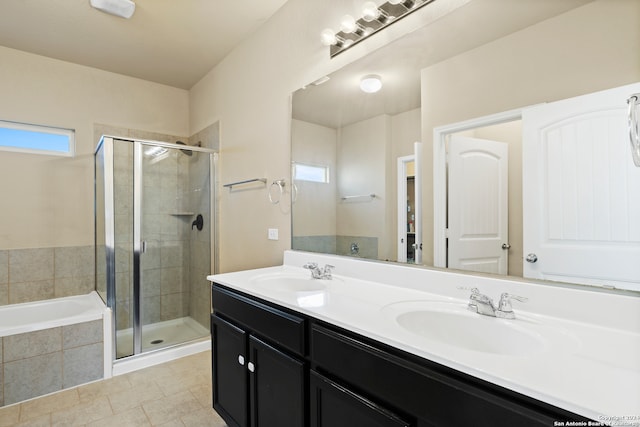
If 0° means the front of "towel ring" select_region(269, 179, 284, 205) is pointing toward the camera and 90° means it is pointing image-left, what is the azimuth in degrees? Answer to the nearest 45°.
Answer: approximately 45°

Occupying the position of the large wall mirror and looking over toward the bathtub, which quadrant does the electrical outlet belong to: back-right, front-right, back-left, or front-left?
front-right

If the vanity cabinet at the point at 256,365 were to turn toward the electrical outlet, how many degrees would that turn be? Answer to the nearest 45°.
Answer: approximately 135° to its right

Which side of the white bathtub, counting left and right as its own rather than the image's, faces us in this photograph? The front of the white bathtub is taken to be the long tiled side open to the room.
front

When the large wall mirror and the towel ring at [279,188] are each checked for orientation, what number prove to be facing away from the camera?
0

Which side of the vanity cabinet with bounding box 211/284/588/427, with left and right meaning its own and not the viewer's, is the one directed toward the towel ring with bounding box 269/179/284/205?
right

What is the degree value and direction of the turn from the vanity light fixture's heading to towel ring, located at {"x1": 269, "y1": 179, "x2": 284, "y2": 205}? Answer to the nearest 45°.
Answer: approximately 90° to its right

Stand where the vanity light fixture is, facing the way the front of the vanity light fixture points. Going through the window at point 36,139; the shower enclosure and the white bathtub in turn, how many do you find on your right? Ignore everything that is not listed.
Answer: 3

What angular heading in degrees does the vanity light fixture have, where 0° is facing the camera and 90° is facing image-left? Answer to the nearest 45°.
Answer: approximately 45°

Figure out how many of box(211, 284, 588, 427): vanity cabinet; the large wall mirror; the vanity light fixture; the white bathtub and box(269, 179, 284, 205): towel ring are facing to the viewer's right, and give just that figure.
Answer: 0

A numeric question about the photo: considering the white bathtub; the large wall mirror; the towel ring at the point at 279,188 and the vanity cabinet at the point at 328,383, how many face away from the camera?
0

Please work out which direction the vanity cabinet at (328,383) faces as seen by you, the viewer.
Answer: facing the viewer and to the left of the viewer

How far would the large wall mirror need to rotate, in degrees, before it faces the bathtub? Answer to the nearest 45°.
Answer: approximately 45° to its right

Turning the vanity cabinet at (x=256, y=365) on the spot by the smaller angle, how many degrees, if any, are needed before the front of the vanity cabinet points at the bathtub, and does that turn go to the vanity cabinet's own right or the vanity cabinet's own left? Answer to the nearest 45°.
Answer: approximately 90° to the vanity cabinet's own right
